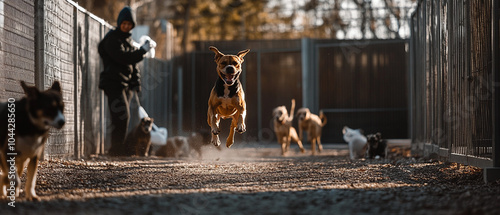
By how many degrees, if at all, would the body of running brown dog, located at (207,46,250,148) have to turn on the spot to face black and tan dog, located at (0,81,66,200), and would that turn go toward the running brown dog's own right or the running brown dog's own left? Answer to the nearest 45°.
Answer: approximately 45° to the running brown dog's own right

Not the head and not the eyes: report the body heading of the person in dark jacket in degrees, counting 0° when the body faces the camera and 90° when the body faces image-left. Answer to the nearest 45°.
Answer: approximately 315°
